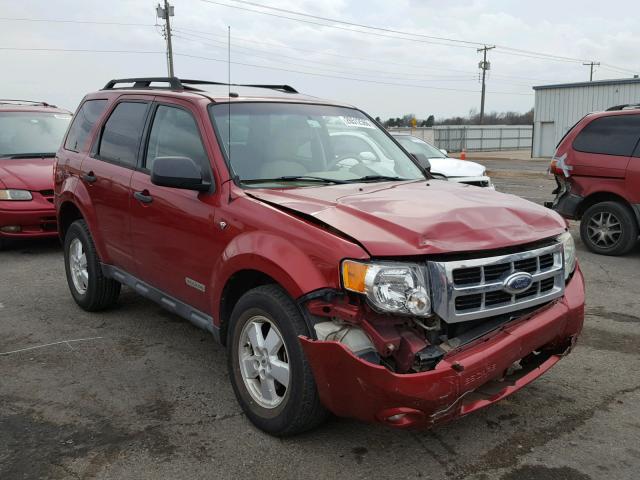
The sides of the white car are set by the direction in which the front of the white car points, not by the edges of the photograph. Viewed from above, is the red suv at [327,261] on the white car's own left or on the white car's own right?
on the white car's own right

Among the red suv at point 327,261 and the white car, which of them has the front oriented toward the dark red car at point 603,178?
the white car

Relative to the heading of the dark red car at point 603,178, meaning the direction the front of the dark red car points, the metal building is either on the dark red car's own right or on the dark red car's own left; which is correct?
on the dark red car's own left

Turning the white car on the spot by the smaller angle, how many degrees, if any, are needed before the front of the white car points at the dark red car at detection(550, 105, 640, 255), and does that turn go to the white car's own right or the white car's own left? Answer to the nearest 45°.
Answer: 0° — it already faces it

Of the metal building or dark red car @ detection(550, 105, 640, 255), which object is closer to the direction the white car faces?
the dark red car

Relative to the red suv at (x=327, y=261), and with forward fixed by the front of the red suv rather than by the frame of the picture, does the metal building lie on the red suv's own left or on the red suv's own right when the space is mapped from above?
on the red suv's own left

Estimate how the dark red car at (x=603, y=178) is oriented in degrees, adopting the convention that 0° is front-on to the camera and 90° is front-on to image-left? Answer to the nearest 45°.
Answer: approximately 270°

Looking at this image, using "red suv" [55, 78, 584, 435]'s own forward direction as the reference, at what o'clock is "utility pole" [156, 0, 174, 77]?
The utility pole is roughly at 7 o'clock from the red suv.

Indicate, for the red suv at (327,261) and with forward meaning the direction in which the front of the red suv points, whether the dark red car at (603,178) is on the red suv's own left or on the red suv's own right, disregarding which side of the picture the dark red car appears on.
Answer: on the red suv's own left

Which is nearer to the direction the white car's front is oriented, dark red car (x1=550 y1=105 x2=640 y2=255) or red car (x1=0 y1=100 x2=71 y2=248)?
the dark red car

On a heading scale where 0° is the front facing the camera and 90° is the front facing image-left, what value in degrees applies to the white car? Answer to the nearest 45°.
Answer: approximately 315°
